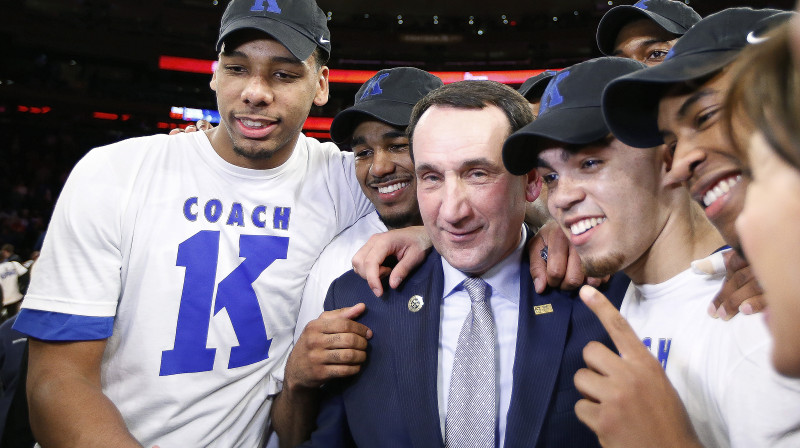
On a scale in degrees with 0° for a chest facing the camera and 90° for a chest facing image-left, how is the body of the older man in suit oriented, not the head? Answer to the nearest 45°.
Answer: approximately 0°

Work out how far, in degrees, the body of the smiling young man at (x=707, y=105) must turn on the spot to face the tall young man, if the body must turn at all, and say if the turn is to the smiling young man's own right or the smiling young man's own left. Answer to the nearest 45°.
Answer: approximately 45° to the smiling young man's own right

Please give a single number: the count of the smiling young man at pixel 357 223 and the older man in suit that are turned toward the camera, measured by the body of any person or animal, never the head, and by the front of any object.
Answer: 2

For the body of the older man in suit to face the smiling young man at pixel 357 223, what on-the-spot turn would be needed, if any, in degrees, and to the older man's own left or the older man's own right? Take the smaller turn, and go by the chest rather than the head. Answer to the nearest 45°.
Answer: approximately 135° to the older man's own right

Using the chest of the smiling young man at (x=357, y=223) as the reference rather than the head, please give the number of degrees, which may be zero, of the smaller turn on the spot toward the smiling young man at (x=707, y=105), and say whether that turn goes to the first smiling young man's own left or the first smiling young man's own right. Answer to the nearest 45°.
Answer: approximately 45° to the first smiling young man's own left

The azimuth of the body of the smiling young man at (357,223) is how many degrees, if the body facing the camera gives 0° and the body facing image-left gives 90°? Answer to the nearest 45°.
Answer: approximately 0°
